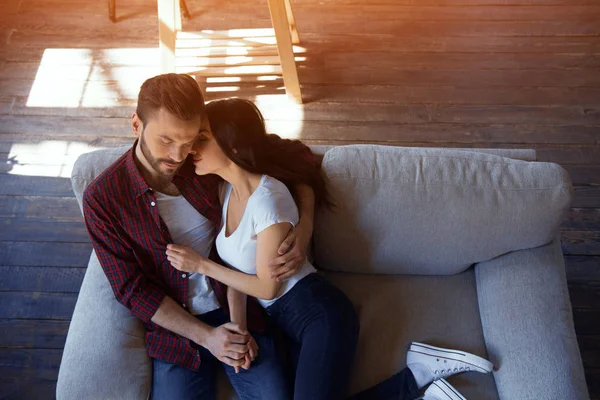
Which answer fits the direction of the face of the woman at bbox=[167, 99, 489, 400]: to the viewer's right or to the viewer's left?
to the viewer's left

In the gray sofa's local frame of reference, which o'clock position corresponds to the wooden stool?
The wooden stool is roughly at 5 o'clock from the gray sofa.

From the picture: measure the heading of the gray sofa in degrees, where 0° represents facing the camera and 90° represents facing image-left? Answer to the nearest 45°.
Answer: approximately 0°
